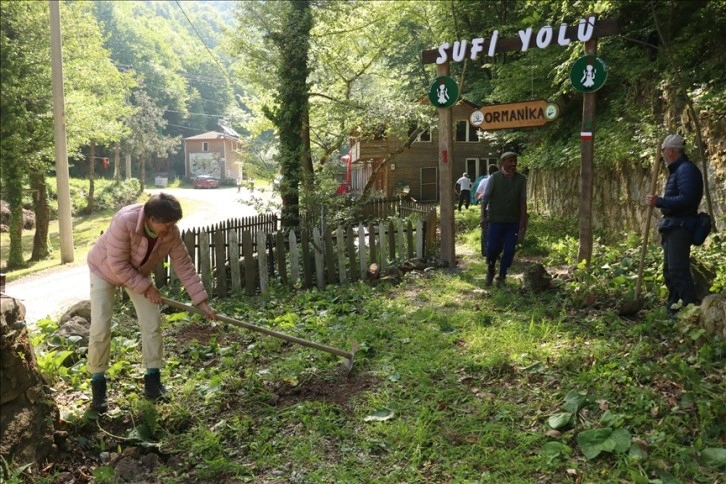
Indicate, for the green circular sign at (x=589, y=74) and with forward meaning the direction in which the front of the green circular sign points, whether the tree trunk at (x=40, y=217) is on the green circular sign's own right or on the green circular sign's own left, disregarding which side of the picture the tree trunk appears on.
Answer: on the green circular sign's own right

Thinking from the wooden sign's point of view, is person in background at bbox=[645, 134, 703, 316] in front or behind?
in front

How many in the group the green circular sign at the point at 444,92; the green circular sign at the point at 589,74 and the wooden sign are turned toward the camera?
3

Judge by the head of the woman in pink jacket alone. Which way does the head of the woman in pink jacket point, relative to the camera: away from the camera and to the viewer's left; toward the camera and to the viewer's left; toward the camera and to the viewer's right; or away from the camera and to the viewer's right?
toward the camera and to the viewer's right

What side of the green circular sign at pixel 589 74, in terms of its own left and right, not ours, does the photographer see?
front

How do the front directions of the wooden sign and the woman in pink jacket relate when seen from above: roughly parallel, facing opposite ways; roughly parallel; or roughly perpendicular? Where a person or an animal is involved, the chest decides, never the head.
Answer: roughly perpendicular

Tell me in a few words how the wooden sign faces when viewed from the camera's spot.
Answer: facing the viewer

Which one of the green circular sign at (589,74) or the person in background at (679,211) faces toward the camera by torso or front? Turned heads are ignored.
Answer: the green circular sign

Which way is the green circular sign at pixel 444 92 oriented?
toward the camera

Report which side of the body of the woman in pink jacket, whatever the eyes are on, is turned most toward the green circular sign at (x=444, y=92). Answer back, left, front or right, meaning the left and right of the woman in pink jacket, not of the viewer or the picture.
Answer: left

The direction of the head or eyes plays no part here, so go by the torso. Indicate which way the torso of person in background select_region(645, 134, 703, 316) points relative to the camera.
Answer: to the viewer's left

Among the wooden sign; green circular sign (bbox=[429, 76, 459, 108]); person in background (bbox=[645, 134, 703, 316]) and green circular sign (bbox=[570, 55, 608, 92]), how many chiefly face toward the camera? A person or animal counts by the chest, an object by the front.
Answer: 3

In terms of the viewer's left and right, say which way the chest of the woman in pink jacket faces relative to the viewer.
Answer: facing the viewer and to the right of the viewer

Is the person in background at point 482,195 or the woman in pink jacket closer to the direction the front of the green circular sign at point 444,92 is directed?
the woman in pink jacket

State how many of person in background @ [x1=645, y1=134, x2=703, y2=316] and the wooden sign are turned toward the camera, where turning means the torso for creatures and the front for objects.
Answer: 1

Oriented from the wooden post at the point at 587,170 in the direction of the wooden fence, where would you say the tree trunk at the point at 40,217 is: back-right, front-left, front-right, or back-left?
front-right

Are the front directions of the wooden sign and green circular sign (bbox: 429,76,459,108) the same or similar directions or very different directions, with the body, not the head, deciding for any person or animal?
same or similar directions

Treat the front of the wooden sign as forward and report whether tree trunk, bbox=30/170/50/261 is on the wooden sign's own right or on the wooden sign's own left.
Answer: on the wooden sign's own right

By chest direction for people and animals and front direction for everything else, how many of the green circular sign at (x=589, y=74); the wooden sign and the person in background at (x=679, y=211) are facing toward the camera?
2
